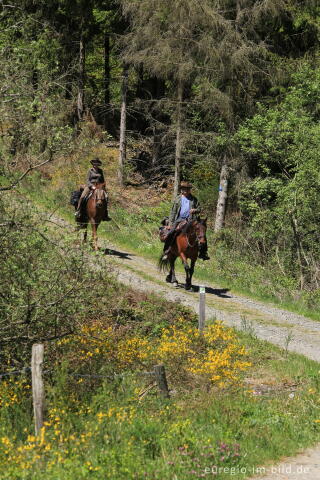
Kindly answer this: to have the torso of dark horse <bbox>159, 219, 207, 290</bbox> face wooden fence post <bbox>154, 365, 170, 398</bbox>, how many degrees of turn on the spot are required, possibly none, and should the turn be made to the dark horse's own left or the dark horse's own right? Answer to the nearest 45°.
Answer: approximately 45° to the dark horse's own right

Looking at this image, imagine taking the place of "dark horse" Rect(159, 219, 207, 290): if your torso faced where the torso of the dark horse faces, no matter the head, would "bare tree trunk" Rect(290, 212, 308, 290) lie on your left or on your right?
on your left

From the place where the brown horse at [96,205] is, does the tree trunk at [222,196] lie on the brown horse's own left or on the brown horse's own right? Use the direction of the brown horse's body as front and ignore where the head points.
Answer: on the brown horse's own left

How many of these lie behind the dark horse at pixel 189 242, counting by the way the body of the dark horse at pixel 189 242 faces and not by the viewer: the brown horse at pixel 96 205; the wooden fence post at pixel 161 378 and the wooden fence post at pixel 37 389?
1

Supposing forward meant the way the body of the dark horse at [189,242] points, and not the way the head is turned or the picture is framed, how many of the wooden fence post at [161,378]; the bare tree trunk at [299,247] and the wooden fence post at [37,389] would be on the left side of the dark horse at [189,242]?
1

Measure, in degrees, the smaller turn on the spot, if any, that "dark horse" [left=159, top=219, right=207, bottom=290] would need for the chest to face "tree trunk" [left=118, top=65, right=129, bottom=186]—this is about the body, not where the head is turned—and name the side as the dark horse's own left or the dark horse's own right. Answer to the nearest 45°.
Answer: approximately 135° to the dark horse's own left

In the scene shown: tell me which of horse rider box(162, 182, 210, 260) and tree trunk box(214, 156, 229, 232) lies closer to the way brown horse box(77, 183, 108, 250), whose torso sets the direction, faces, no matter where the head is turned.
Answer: the horse rider

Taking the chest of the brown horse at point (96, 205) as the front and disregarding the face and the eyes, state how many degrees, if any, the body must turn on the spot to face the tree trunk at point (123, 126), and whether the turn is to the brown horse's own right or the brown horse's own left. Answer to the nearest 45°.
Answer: approximately 135° to the brown horse's own left

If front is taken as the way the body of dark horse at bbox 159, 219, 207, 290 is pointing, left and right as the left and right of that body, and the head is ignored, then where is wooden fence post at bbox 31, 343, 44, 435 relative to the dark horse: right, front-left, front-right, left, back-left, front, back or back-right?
front-right

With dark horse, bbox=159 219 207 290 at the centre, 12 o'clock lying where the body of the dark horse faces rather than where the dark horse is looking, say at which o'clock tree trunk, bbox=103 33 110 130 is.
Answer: The tree trunk is roughly at 7 o'clock from the dark horse.

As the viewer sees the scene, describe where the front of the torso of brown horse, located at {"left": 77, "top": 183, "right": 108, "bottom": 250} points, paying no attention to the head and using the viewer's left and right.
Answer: facing the viewer and to the right of the viewer

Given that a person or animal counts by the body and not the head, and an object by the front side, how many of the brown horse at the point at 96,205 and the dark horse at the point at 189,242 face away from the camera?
0
